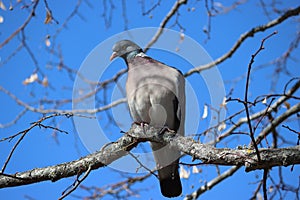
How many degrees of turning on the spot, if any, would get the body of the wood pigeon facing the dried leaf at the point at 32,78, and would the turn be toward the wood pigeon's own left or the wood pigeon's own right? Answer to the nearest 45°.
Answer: approximately 45° to the wood pigeon's own right

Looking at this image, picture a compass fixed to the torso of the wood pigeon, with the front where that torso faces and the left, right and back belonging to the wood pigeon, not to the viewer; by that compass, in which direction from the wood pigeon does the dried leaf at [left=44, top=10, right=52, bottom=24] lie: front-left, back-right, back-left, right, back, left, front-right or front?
right

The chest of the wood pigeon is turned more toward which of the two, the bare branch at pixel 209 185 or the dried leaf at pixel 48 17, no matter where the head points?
the dried leaf

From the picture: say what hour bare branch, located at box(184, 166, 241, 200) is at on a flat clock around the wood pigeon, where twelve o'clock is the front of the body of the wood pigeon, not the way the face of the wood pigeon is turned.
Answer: The bare branch is roughly at 5 o'clock from the wood pigeon.

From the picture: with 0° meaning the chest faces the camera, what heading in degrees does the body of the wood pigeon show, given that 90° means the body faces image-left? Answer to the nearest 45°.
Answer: approximately 45°
